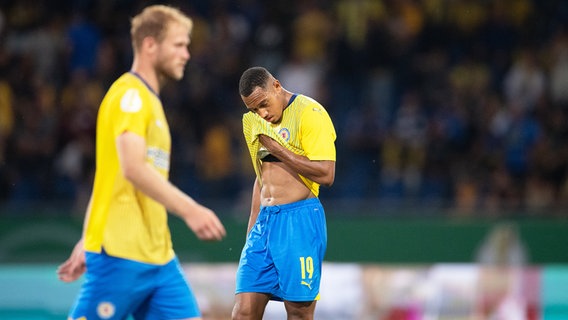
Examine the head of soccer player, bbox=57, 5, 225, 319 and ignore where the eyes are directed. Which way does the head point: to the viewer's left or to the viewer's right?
to the viewer's right

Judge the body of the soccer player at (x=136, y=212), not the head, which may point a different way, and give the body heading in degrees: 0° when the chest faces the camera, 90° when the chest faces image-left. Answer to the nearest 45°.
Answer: approximately 270°

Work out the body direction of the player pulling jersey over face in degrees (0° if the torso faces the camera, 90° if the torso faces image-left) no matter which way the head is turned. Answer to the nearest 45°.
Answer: approximately 45°

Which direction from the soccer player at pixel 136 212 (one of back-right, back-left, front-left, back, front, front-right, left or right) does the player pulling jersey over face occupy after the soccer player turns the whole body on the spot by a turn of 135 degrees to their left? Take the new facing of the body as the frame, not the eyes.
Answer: right
